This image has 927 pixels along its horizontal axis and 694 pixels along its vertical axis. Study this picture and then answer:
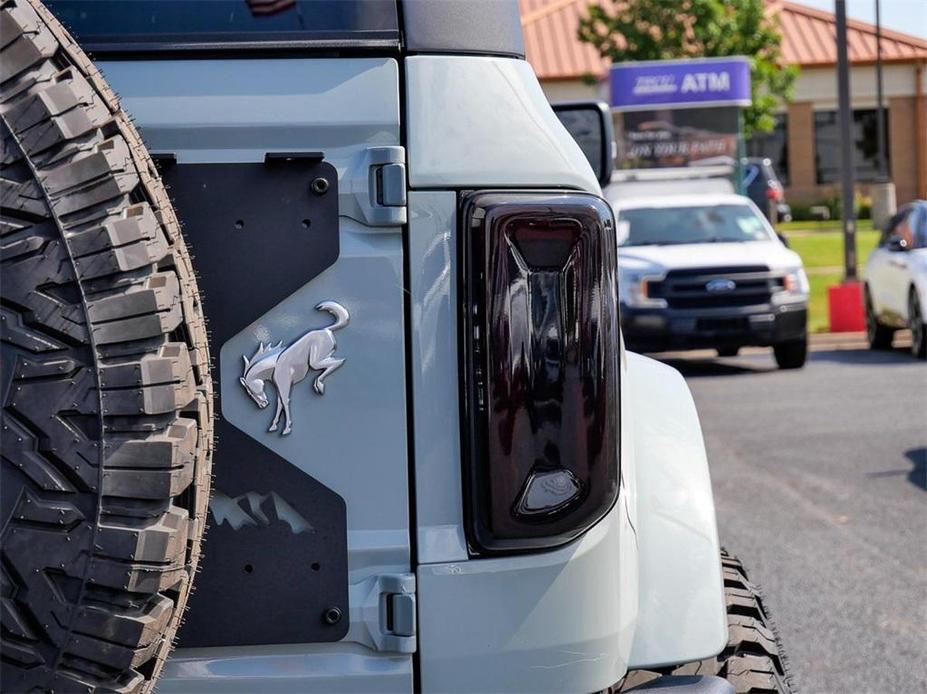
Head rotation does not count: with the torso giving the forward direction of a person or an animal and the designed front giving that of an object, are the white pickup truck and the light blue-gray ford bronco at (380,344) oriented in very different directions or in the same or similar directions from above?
very different directions

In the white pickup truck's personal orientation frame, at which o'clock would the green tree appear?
The green tree is roughly at 6 o'clock from the white pickup truck.

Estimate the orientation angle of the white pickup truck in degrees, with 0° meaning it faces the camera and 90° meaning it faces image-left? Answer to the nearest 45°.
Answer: approximately 0°

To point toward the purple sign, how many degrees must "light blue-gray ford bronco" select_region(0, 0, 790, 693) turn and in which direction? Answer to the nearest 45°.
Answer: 0° — it already faces it

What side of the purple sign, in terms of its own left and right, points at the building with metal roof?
back

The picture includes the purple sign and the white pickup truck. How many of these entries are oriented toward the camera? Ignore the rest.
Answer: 2

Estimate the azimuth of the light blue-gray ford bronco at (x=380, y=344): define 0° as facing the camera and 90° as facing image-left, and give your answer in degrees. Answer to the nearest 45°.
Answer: approximately 180°

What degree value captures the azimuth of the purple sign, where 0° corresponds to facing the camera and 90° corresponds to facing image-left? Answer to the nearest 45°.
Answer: approximately 0°
